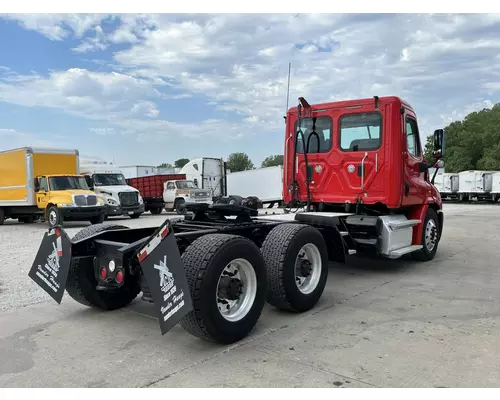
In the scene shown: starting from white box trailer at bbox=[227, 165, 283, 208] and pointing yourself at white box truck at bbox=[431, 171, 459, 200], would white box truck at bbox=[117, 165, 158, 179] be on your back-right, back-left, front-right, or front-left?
back-left

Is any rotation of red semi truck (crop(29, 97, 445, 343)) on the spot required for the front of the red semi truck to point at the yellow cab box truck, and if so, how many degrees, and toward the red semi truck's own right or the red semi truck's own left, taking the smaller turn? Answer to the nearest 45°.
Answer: approximately 90° to the red semi truck's own left

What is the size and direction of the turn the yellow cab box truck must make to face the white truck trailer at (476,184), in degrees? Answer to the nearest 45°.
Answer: approximately 45° to its left

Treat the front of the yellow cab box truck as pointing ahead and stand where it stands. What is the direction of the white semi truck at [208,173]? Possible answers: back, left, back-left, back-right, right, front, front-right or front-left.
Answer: left

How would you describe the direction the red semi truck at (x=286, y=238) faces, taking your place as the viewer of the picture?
facing away from the viewer and to the right of the viewer

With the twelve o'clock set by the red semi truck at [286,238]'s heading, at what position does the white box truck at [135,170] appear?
The white box truck is roughly at 10 o'clock from the red semi truck.

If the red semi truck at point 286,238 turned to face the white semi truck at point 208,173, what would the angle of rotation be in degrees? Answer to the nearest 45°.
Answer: approximately 45° to its left

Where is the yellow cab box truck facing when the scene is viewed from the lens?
facing the viewer and to the right of the viewer

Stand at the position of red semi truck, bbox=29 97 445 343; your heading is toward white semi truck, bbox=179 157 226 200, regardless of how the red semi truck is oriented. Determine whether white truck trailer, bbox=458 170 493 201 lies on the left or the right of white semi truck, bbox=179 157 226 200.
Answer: right

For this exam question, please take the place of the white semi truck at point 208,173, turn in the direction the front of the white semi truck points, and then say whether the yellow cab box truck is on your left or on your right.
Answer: on your left
